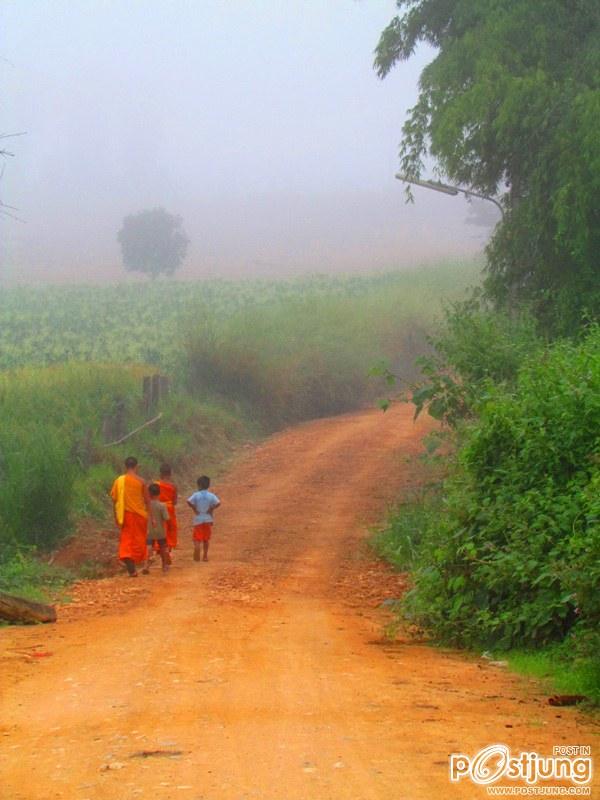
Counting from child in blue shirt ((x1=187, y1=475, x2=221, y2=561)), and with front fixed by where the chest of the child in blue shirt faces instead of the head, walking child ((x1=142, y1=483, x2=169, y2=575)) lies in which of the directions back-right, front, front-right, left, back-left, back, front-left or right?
back-left

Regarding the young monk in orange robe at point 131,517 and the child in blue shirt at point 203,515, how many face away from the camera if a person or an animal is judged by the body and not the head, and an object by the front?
2

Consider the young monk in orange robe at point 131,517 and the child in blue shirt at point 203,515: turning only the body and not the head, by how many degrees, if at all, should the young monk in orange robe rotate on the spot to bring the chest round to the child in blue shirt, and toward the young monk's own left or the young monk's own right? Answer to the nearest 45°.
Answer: approximately 45° to the young monk's own right

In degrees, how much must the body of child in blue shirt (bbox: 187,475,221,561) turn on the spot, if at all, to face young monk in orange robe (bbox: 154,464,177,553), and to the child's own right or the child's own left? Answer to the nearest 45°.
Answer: approximately 45° to the child's own left

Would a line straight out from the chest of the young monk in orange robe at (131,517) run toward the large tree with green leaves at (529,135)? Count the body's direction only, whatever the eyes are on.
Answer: no

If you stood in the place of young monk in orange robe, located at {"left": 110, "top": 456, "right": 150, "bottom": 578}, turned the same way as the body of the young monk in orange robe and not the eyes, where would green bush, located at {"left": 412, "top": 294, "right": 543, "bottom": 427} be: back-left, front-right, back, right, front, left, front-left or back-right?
right

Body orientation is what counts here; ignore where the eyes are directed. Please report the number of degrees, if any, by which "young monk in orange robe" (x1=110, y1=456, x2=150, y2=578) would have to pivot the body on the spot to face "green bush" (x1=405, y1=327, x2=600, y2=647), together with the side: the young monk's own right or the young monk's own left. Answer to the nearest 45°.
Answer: approximately 135° to the young monk's own right

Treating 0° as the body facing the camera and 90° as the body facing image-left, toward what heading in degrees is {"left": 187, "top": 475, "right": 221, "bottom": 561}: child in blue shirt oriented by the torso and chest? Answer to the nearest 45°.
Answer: approximately 180°

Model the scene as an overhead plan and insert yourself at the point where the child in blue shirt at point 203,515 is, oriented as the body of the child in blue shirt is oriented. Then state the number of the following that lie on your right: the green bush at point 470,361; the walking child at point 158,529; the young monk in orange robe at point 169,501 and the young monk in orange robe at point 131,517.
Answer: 1

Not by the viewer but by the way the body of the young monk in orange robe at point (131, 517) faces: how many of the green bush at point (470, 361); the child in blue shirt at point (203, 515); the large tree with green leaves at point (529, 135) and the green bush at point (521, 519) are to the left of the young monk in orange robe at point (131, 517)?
0

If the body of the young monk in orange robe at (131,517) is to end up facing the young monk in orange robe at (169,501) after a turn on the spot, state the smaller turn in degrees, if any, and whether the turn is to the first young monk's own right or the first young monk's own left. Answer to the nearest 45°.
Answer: approximately 45° to the first young monk's own right

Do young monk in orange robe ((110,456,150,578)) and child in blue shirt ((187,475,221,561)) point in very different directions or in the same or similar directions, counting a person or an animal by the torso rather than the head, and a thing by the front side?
same or similar directions

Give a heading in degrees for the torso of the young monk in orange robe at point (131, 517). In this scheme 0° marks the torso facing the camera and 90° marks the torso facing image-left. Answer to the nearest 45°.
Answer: approximately 180°
